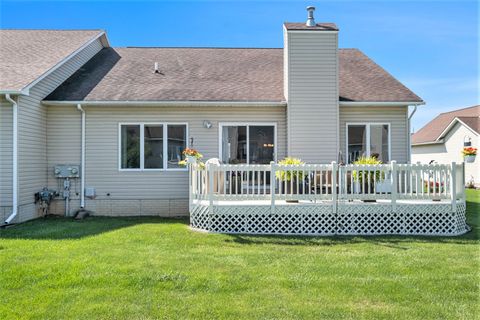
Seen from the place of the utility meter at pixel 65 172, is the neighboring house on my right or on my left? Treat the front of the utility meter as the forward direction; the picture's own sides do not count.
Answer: on my left

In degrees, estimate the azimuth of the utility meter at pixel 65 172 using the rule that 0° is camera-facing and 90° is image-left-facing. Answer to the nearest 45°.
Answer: approximately 0°
